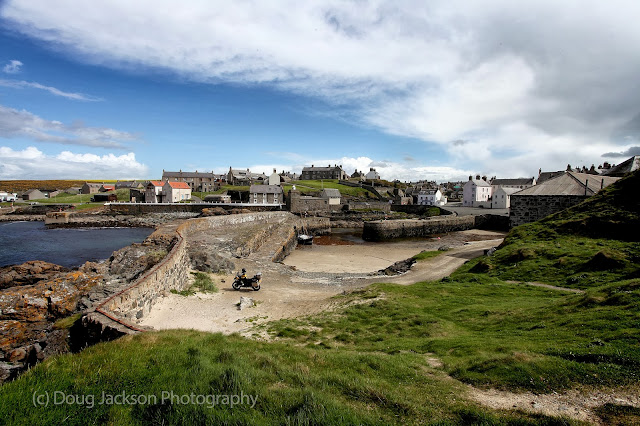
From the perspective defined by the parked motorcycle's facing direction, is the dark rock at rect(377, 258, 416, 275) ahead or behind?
behind

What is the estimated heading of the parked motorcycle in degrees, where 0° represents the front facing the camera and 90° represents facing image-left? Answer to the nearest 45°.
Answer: approximately 90°

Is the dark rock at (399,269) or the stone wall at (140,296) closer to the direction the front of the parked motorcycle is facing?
the stone wall

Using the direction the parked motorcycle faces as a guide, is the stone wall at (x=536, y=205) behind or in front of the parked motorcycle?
behind
